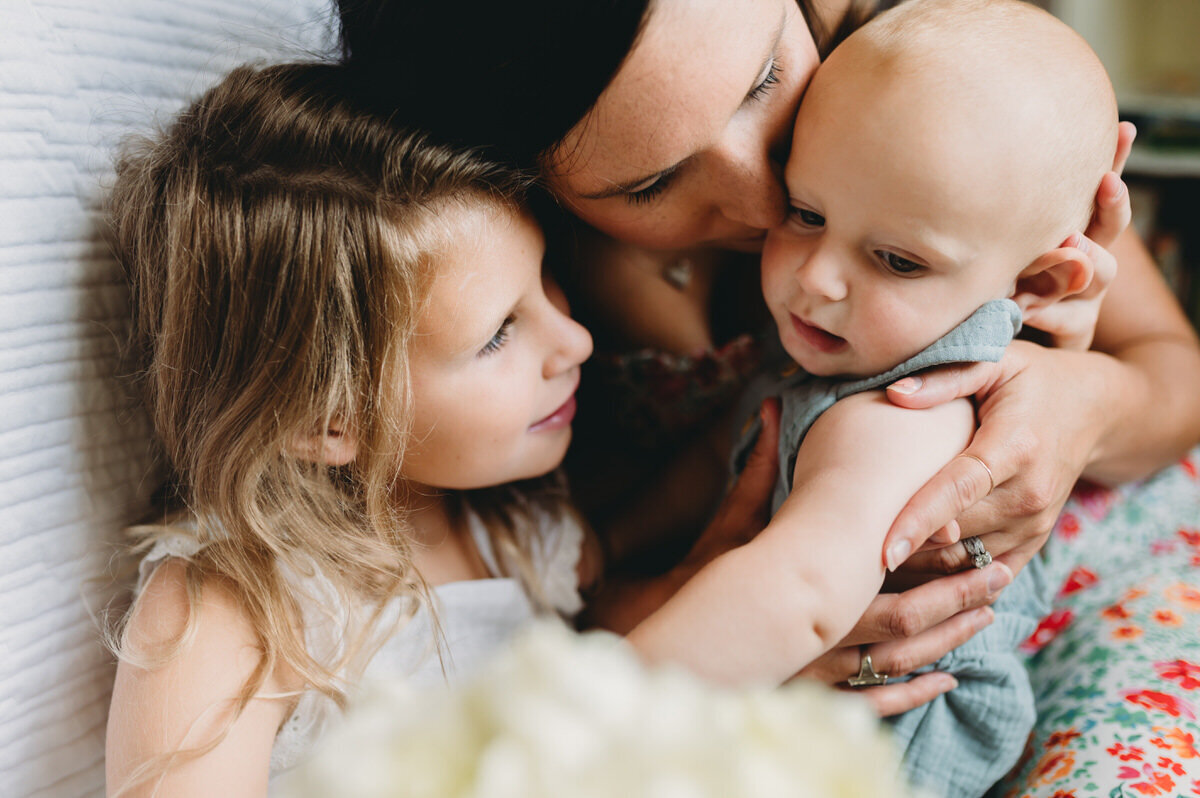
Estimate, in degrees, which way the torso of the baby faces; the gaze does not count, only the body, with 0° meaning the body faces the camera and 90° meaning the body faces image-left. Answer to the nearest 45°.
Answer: approximately 45°

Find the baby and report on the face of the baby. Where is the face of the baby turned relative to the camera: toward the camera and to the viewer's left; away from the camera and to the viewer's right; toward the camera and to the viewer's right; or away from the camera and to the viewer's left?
toward the camera and to the viewer's left

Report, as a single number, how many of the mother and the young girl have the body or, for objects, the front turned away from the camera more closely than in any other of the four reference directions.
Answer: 0

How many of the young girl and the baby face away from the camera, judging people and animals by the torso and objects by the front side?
0
